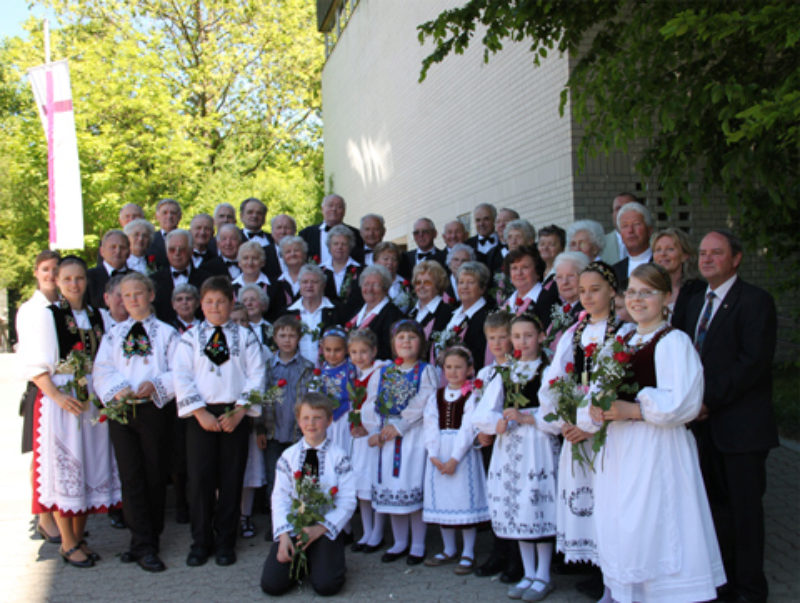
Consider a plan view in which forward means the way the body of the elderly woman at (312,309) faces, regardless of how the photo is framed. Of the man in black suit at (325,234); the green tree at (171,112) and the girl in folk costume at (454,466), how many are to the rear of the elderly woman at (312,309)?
2

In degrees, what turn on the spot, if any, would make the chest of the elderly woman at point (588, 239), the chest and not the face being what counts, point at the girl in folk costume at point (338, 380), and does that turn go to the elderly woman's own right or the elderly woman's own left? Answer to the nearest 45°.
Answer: approximately 45° to the elderly woman's own right

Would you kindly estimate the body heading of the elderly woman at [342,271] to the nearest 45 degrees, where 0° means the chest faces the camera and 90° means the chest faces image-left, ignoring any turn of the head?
approximately 0°

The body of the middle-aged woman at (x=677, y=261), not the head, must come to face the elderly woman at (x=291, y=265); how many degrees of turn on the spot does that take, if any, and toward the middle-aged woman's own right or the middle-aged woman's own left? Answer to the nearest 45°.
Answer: approximately 45° to the middle-aged woman's own right

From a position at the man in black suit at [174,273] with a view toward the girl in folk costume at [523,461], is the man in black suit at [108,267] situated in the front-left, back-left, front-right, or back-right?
back-right

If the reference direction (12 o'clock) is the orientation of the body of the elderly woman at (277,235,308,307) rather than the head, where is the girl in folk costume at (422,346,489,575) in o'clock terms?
The girl in folk costume is roughly at 11 o'clock from the elderly woman.

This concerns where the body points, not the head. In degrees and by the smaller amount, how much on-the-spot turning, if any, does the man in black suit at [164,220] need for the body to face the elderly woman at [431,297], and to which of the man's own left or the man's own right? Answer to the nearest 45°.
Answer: approximately 45° to the man's own left

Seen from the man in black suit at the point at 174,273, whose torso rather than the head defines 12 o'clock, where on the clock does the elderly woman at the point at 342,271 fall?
The elderly woman is roughly at 9 o'clock from the man in black suit.

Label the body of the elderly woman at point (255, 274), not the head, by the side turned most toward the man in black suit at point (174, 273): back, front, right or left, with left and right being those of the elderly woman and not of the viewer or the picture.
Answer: right
